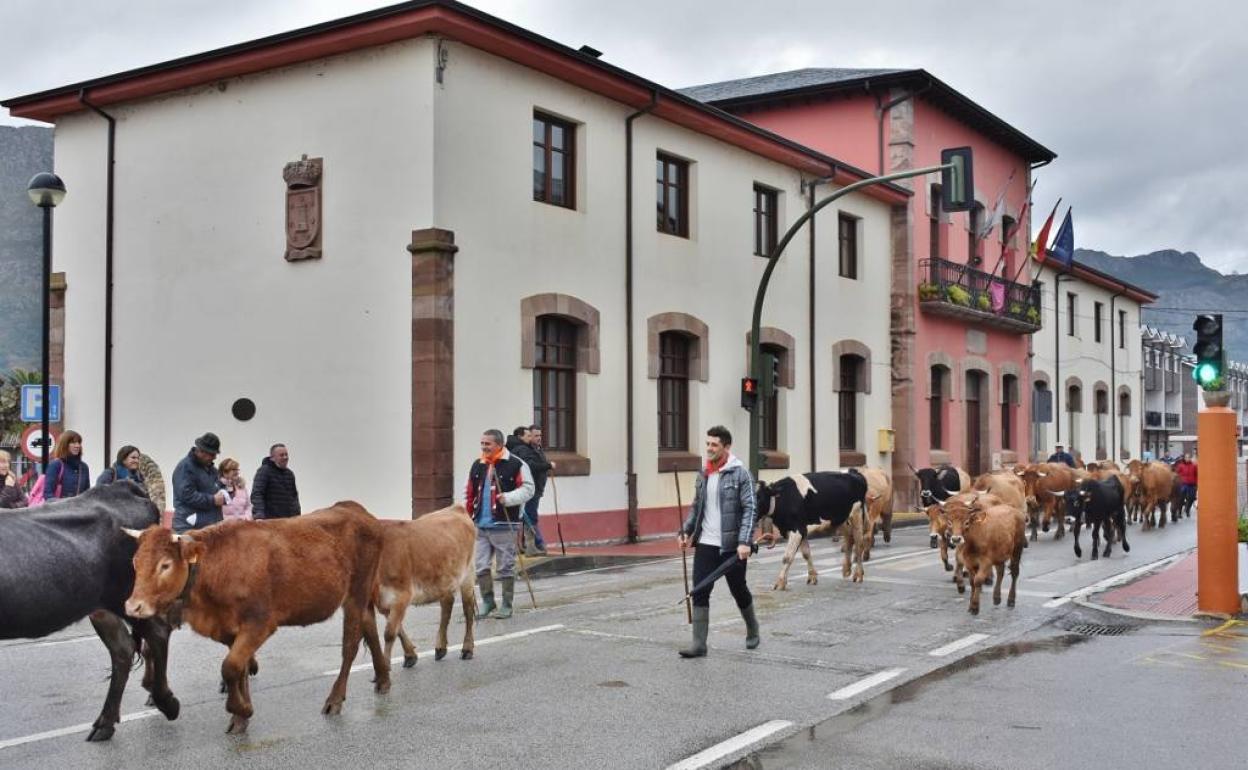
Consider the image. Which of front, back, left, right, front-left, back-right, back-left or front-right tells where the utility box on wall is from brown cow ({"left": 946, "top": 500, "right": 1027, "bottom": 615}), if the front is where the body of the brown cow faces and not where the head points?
back-right

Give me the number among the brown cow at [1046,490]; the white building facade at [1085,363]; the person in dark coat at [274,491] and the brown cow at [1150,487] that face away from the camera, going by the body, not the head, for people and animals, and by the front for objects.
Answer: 0

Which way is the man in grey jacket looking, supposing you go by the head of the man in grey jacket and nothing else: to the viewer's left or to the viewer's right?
to the viewer's left

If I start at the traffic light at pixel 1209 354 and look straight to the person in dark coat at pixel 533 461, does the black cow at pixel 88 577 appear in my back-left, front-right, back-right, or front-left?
front-left

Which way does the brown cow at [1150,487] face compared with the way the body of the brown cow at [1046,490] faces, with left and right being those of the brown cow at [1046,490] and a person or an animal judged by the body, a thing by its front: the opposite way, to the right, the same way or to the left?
the same way
